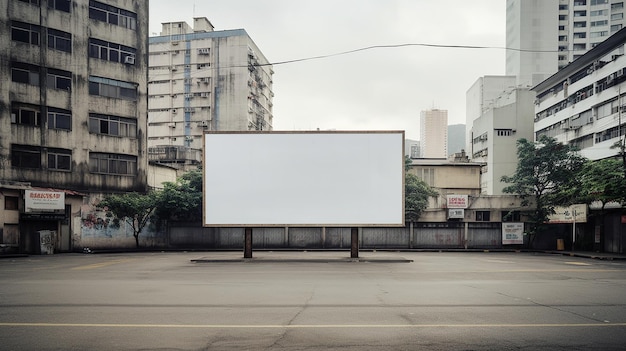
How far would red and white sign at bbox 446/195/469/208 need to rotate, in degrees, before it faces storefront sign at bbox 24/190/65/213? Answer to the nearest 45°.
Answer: approximately 45° to its right

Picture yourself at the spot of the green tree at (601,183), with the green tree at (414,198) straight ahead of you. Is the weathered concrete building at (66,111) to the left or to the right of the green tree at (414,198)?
left

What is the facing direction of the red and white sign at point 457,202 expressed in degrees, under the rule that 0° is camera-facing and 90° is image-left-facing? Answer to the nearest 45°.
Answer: approximately 0°

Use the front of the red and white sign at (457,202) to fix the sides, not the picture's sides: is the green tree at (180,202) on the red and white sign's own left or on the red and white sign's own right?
on the red and white sign's own right

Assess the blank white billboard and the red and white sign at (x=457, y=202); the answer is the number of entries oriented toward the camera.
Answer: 2
